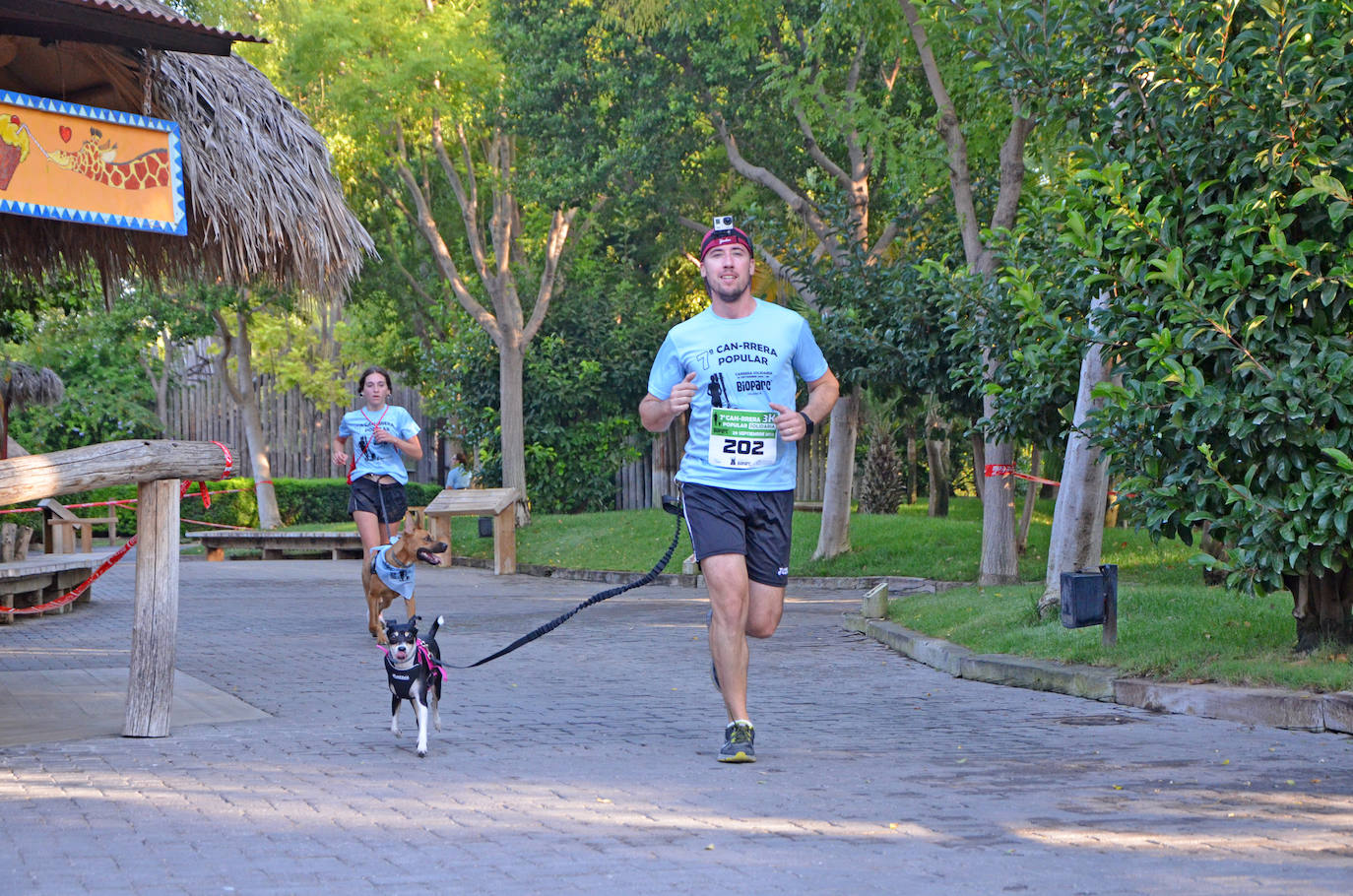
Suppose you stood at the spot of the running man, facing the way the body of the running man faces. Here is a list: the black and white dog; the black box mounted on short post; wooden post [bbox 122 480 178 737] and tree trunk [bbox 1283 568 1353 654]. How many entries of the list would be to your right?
2

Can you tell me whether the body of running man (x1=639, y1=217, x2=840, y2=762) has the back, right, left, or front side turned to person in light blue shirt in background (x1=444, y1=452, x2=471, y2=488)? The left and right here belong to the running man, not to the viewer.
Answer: back

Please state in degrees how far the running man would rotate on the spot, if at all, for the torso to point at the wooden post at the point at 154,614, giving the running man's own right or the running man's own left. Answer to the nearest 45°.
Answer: approximately 90° to the running man's own right

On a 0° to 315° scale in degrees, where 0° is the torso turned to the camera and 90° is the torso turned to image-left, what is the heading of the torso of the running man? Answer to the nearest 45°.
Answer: approximately 0°

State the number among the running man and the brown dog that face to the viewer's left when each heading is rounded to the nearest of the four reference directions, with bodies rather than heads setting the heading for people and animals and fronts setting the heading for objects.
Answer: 0

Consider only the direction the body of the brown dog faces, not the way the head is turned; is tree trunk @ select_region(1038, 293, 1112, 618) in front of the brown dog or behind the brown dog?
in front

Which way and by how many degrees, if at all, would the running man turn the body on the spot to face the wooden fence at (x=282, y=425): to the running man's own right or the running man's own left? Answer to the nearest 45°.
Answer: approximately 180°

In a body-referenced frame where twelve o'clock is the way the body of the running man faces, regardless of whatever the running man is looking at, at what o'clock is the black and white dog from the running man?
The black and white dog is roughly at 3 o'clock from the running man.

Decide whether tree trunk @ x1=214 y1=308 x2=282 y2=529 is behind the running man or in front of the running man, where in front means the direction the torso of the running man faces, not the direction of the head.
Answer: behind

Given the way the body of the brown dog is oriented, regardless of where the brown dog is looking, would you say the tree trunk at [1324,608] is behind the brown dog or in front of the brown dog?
in front

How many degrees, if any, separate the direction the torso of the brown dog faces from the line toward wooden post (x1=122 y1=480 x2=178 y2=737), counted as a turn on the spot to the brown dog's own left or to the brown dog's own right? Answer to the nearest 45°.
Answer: approximately 45° to the brown dog's own right
